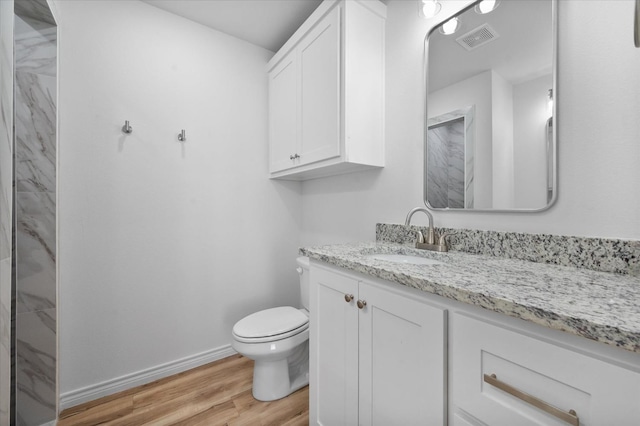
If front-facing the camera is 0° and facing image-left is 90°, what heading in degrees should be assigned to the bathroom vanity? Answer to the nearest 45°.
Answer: approximately 45°

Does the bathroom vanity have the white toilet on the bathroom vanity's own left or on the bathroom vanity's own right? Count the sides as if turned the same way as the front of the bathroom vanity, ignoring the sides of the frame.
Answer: on the bathroom vanity's own right

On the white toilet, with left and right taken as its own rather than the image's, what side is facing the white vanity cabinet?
left

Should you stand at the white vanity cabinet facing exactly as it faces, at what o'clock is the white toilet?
The white toilet is roughly at 3 o'clock from the white vanity cabinet.

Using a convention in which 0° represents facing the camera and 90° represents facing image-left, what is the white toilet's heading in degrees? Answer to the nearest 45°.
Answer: approximately 45°
